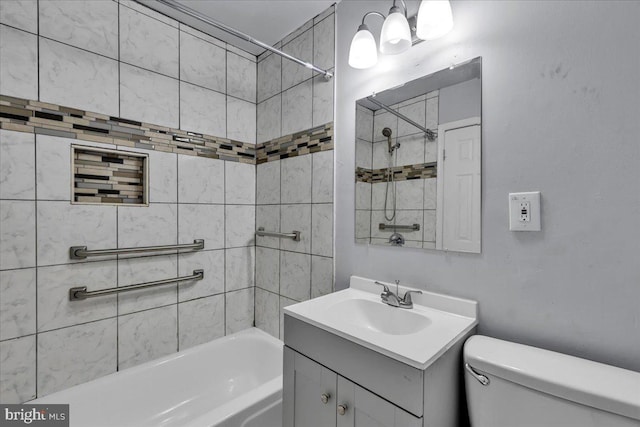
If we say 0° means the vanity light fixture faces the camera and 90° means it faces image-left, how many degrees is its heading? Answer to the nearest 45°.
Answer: approximately 45°

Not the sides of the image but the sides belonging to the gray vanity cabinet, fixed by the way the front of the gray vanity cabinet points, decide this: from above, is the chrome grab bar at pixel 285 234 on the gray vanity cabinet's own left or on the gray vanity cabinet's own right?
on the gray vanity cabinet's own right

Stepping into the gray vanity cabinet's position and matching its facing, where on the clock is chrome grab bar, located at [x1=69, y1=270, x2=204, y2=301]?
The chrome grab bar is roughly at 2 o'clock from the gray vanity cabinet.

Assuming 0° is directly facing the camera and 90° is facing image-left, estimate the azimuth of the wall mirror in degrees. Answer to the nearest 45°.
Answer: approximately 45°

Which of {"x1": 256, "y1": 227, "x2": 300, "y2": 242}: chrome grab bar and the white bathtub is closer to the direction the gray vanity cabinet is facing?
the white bathtub
